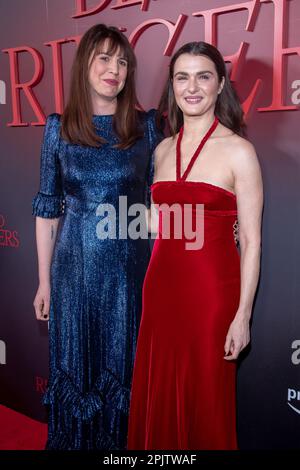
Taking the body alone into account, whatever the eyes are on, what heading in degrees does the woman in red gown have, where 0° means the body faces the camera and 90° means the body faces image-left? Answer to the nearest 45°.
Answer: approximately 45°
